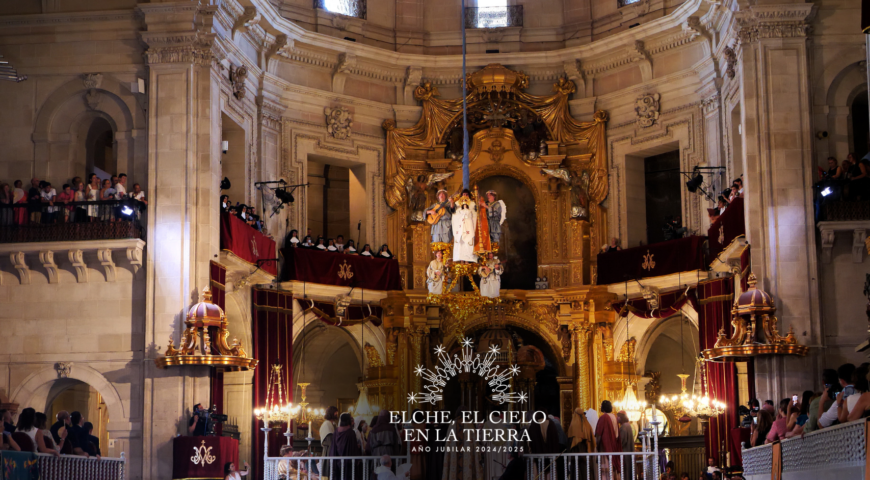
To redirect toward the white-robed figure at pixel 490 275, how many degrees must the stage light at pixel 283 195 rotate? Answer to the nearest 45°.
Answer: approximately 45° to its right

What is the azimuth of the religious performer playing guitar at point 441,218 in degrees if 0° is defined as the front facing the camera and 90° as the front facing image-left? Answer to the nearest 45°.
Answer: approximately 0°

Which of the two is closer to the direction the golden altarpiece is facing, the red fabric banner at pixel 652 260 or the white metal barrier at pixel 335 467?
the white metal barrier

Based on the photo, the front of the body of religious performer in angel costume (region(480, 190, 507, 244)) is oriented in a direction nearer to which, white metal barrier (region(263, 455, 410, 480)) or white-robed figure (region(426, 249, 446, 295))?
the white metal barrier

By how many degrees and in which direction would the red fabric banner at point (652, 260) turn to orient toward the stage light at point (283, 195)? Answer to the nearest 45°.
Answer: approximately 45° to its right

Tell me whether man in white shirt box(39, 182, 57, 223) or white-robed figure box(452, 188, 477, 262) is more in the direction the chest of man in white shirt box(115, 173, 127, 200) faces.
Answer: the white-robed figure

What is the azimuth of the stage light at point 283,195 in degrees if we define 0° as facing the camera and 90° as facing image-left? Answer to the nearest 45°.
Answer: approximately 270°
